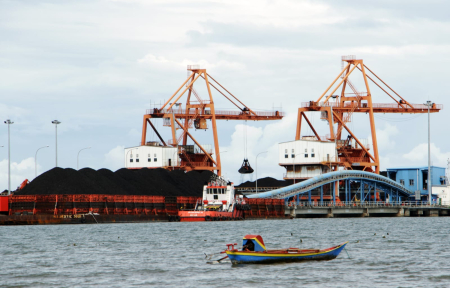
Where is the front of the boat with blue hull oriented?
to the viewer's right
